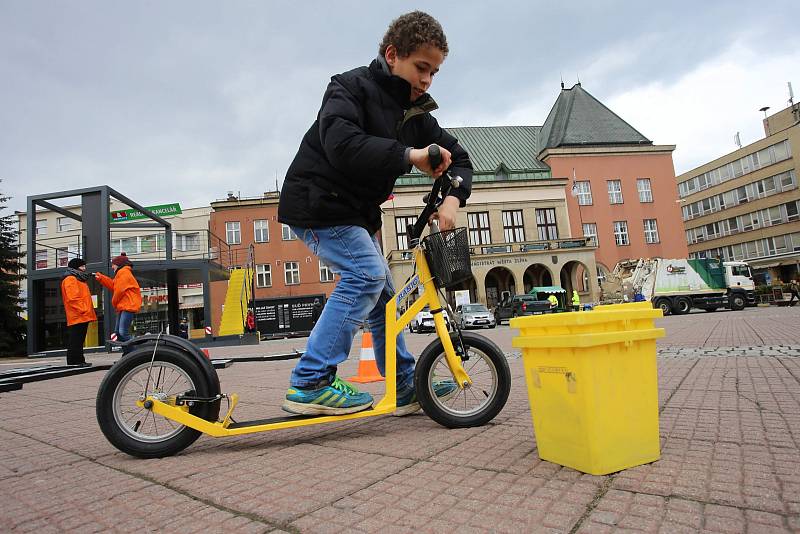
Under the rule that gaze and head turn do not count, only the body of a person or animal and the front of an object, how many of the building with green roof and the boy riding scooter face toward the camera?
1

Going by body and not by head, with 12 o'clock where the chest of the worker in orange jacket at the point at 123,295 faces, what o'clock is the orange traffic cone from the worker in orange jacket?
The orange traffic cone is roughly at 8 o'clock from the worker in orange jacket.

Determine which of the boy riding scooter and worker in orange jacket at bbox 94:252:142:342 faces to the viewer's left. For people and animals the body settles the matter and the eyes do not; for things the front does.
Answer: the worker in orange jacket

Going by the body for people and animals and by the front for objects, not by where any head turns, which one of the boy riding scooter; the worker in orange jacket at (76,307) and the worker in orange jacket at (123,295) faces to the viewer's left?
the worker in orange jacket at (123,295)

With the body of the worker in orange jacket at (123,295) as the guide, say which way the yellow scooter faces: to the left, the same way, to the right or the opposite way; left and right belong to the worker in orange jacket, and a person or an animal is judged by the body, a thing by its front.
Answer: the opposite way

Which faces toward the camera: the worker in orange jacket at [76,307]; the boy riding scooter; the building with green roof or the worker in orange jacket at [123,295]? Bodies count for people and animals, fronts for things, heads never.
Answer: the building with green roof

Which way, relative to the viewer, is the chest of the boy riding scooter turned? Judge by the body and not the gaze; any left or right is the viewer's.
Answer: facing to the right of the viewer

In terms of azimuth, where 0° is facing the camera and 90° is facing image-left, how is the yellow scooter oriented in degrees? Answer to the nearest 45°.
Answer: approximately 270°

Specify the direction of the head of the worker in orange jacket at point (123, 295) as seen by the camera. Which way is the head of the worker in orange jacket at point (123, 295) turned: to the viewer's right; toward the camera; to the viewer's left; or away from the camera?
to the viewer's left

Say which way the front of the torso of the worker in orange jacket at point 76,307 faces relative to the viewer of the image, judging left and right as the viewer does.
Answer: facing to the right of the viewer

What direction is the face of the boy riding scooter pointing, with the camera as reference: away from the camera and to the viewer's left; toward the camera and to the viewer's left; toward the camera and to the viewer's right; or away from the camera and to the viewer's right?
toward the camera and to the viewer's right

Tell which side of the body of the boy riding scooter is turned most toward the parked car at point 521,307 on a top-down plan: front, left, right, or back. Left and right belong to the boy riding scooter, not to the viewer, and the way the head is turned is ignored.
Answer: left

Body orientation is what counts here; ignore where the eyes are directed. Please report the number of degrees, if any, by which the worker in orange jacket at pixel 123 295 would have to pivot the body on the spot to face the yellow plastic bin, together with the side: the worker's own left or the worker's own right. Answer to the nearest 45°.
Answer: approximately 90° to the worker's own left

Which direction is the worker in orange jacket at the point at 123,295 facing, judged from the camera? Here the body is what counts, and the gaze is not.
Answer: to the viewer's left
